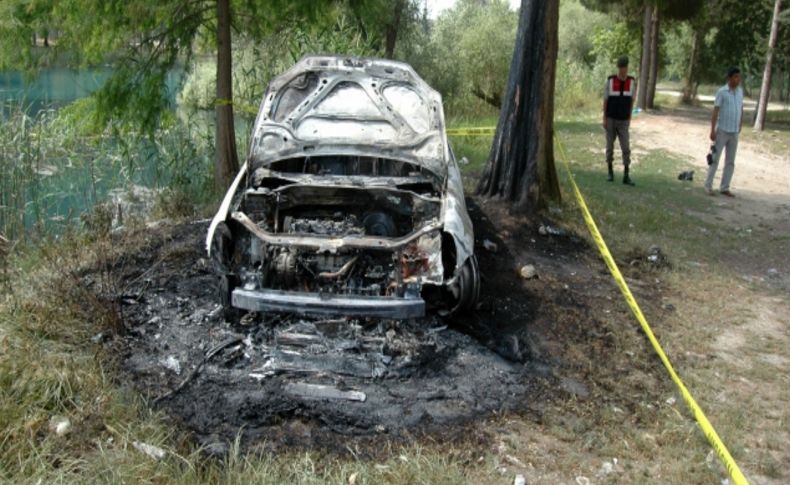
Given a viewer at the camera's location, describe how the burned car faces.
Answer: facing the viewer

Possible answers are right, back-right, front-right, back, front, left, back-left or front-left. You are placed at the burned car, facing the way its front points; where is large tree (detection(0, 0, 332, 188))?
back-right

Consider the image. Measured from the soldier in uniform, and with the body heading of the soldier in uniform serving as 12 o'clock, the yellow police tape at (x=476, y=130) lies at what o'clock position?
The yellow police tape is roughly at 3 o'clock from the soldier in uniform.

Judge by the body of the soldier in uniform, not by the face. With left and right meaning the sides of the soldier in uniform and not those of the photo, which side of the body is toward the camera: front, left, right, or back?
front

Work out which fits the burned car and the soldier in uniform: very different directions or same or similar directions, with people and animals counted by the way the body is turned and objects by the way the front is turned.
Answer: same or similar directions

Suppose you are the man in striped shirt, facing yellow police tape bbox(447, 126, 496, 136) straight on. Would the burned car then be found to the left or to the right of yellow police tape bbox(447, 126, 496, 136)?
left

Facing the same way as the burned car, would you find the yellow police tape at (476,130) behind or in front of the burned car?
behind

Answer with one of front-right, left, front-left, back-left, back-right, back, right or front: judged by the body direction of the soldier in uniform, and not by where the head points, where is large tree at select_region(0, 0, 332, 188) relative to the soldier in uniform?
front-right

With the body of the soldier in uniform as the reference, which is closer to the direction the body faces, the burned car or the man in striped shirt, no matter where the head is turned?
the burned car

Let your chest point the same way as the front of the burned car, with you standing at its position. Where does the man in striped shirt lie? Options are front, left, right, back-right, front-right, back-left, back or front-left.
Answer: back-left

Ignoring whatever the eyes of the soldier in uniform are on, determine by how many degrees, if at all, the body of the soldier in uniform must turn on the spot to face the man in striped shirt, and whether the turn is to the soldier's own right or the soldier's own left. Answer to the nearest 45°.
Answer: approximately 90° to the soldier's own left

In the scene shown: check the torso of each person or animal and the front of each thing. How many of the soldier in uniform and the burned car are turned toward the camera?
2

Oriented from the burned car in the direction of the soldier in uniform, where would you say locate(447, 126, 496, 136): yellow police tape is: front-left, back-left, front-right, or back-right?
front-left

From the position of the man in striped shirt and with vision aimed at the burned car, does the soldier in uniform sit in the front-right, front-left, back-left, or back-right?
front-right

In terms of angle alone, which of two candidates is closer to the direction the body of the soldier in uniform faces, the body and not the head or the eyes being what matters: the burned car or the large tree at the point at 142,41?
the burned car

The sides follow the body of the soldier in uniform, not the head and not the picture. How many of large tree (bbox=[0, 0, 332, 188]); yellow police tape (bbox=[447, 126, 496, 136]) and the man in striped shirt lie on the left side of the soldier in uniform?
1
